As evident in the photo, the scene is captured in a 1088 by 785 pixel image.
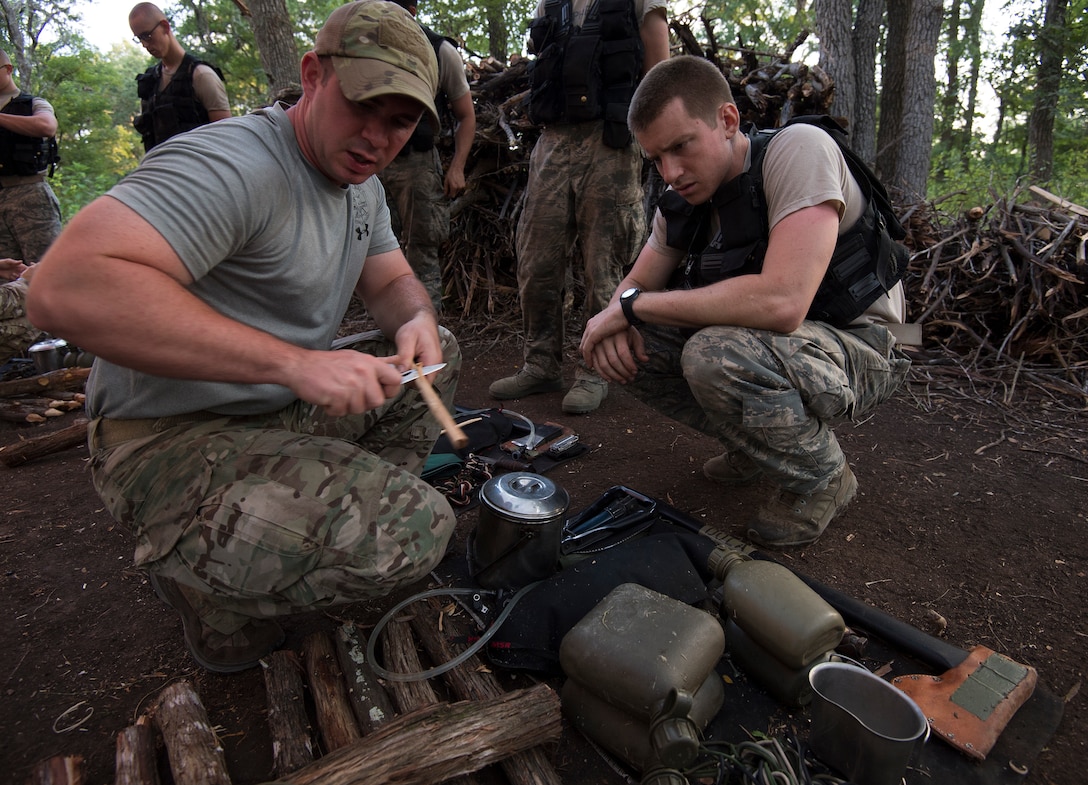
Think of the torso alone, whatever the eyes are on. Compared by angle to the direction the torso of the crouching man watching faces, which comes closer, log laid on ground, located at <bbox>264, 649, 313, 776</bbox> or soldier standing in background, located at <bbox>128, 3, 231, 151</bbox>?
the log laid on ground

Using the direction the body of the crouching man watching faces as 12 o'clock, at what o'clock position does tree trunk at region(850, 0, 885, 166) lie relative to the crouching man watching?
The tree trunk is roughly at 5 o'clock from the crouching man watching.

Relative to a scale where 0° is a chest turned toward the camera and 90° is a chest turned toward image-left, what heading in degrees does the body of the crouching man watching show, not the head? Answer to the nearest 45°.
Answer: approximately 45°

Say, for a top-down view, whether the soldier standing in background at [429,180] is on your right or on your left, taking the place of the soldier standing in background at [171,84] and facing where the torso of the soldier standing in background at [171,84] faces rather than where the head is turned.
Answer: on your left

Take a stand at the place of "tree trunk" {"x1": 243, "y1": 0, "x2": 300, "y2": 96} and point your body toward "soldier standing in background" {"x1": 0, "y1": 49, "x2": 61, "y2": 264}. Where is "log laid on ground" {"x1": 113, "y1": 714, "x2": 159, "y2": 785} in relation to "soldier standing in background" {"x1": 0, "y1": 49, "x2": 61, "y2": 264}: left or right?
left

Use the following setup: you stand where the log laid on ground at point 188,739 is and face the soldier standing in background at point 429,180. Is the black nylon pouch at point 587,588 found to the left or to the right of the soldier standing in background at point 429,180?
right

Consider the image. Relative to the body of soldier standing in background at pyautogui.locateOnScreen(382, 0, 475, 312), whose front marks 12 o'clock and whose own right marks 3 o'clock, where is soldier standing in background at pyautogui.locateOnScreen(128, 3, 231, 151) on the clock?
soldier standing in background at pyautogui.locateOnScreen(128, 3, 231, 151) is roughly at 2 o'clock from soldier standing in background at pyautogui.locateOnScreen(382, 0, 475, 312).

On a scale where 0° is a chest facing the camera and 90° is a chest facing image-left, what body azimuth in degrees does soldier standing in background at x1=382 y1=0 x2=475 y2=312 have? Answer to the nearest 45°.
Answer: approximately 45°

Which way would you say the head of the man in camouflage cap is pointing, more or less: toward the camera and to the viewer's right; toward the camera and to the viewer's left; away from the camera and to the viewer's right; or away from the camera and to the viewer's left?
toward the camera and to the viewer's right

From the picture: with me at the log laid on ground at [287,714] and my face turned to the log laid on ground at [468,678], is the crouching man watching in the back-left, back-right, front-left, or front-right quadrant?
front-left

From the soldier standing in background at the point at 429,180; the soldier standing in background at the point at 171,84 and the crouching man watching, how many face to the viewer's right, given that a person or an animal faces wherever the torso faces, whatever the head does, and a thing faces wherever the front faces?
0

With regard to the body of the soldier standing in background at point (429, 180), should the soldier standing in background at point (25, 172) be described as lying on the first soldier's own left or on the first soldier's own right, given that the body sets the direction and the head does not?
on the first soldier's own right

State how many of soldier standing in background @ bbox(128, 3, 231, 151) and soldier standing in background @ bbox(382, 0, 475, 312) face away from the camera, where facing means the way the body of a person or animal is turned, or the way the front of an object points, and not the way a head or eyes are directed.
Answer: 0

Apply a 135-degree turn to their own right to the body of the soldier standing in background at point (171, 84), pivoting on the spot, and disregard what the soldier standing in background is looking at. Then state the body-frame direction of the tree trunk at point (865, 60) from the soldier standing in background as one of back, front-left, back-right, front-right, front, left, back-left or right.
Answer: right

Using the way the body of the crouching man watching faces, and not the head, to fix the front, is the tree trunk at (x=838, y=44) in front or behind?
behind

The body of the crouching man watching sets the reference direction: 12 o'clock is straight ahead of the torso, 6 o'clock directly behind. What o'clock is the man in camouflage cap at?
The man in camouflage cap is roughly at 12 o'clock from the crouching man watching.

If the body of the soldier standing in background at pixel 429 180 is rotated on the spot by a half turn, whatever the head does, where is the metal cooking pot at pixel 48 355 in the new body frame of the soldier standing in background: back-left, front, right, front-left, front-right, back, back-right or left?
back-left

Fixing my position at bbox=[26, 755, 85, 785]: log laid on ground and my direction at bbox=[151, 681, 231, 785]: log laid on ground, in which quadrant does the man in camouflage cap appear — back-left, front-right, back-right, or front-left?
front-left

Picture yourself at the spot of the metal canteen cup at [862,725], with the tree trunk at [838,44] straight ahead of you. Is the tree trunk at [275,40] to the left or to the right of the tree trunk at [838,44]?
left

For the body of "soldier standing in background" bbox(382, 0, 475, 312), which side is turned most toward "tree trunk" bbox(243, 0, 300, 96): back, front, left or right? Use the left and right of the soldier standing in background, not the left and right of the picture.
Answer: right
